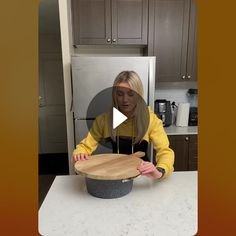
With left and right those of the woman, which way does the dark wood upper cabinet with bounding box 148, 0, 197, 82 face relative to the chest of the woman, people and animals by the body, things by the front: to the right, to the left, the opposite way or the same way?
the same way

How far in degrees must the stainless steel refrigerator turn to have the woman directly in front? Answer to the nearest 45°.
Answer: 0° — it already faces them

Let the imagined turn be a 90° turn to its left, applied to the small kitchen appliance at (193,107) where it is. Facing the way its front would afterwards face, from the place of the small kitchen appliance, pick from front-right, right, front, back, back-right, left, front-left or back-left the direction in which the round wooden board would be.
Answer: right

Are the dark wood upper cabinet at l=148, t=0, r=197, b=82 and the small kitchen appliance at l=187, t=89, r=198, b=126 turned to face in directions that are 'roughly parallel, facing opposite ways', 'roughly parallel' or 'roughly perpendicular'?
roughly parallel

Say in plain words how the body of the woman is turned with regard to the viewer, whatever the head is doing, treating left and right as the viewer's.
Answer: facing the viewer

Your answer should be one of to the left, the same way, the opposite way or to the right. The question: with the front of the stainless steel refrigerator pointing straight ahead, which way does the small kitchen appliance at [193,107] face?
the same way

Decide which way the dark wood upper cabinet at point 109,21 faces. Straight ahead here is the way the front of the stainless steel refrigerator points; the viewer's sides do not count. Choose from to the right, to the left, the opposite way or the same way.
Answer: the same way

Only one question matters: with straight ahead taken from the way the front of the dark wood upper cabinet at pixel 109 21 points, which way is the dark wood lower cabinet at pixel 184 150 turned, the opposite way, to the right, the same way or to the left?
the same way

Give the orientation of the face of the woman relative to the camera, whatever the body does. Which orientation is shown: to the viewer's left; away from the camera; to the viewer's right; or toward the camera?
toward the camera

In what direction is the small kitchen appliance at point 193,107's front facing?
toward the camera

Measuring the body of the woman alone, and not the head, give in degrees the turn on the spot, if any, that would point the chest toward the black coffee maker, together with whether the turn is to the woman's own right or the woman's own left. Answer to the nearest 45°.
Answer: approximately 180°

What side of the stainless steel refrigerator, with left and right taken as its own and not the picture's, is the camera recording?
front

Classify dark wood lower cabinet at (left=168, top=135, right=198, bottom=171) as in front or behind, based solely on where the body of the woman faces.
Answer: behind

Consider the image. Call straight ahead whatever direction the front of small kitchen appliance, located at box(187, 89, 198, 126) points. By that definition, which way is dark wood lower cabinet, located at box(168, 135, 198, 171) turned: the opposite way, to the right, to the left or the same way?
the same way

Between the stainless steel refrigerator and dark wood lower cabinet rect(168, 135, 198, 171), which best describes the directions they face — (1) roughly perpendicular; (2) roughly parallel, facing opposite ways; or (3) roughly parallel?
roughly parallel

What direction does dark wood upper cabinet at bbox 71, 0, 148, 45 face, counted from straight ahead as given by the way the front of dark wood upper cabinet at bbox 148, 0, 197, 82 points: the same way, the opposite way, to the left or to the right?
the same way
